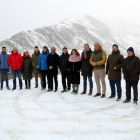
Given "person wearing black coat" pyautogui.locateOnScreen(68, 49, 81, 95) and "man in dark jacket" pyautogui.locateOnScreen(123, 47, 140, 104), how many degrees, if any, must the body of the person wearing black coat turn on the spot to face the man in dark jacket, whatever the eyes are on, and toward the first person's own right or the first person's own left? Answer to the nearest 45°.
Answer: approximately 45° to the first person's own left

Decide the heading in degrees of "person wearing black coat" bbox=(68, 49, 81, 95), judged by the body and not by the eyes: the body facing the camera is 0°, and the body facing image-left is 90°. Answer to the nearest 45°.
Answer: approximately 0°

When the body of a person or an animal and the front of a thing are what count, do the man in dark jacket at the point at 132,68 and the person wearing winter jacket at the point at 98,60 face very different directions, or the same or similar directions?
same or similar directions

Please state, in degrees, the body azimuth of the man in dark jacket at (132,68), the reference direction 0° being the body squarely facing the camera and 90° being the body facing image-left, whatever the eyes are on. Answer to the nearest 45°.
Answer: approximately 45°

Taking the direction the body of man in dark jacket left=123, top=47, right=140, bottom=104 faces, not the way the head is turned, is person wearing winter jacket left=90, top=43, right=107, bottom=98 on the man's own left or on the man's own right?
on the man's own right

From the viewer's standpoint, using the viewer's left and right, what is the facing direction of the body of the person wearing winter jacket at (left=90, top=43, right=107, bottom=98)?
facing the viewer and to the left of the viewer

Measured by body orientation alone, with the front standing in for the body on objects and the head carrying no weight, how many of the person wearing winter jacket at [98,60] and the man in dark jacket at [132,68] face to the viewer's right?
0

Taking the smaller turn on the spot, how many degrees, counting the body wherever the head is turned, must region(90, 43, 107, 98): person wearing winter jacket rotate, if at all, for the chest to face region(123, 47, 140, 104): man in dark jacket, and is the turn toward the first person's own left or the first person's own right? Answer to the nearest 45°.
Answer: approximately 90° to the first person's own left

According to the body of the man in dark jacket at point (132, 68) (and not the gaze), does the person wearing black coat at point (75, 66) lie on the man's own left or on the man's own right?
on the man's own right

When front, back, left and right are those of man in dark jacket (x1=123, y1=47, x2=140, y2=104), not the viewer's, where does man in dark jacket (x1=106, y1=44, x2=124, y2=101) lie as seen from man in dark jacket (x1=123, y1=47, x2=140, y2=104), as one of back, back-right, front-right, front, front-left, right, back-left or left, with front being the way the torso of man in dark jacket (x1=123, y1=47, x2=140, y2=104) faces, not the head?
right
